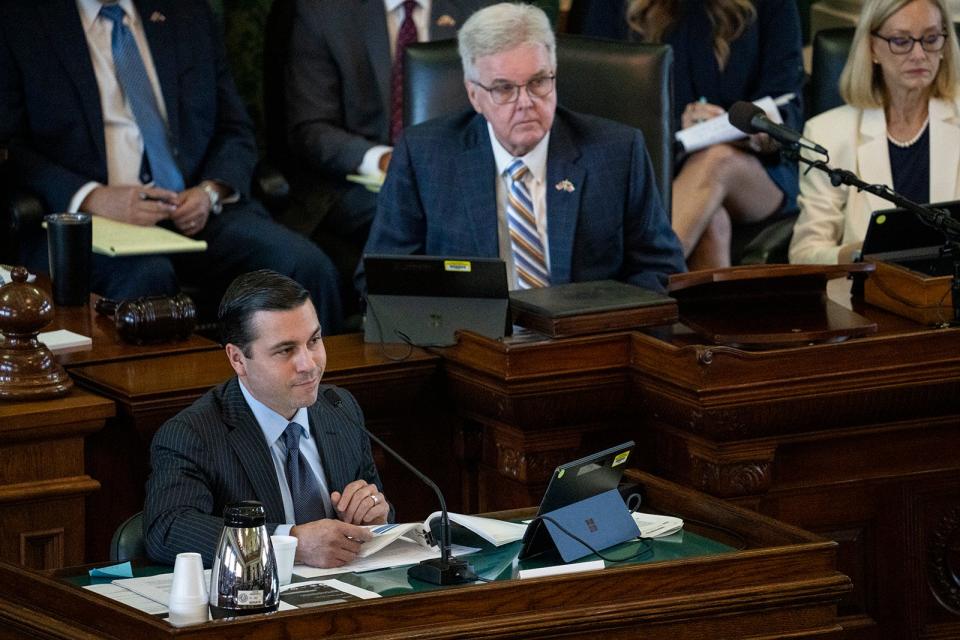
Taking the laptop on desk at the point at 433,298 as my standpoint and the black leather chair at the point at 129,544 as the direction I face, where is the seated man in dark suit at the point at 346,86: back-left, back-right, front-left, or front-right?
back-right

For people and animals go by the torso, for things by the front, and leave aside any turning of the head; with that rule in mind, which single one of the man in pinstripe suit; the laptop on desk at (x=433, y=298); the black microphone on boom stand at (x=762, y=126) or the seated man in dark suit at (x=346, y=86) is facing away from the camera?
the laptop on desk

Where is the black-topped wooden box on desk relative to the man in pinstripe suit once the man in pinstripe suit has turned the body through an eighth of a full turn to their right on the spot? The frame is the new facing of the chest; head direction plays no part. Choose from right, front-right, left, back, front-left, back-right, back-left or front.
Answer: back-left

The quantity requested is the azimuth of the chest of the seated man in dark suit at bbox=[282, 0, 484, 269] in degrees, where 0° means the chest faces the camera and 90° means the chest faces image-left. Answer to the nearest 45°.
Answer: approximately 315°

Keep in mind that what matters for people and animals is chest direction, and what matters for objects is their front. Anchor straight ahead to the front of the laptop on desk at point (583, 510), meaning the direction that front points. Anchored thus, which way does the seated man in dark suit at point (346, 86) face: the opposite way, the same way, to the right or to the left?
the opposite way

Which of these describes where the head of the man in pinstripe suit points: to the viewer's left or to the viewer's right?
to the viewer's right

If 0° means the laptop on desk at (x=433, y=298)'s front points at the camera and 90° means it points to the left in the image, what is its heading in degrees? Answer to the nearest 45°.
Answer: approximately 180°

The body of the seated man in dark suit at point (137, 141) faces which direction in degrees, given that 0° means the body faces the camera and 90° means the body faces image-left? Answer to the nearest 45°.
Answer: approximately 315°

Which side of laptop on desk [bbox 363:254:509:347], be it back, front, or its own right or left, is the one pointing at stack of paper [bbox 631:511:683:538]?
back

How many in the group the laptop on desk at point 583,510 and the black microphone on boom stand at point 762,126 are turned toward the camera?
0

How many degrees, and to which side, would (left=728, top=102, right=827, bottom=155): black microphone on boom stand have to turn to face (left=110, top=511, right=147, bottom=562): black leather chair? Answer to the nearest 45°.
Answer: approximately 45° to its left

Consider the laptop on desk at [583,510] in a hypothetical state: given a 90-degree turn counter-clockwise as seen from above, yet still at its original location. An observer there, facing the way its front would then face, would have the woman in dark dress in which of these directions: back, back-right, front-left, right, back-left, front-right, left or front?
back-right

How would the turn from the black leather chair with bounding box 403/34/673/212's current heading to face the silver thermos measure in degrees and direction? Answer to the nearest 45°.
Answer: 0° — it already faces it
